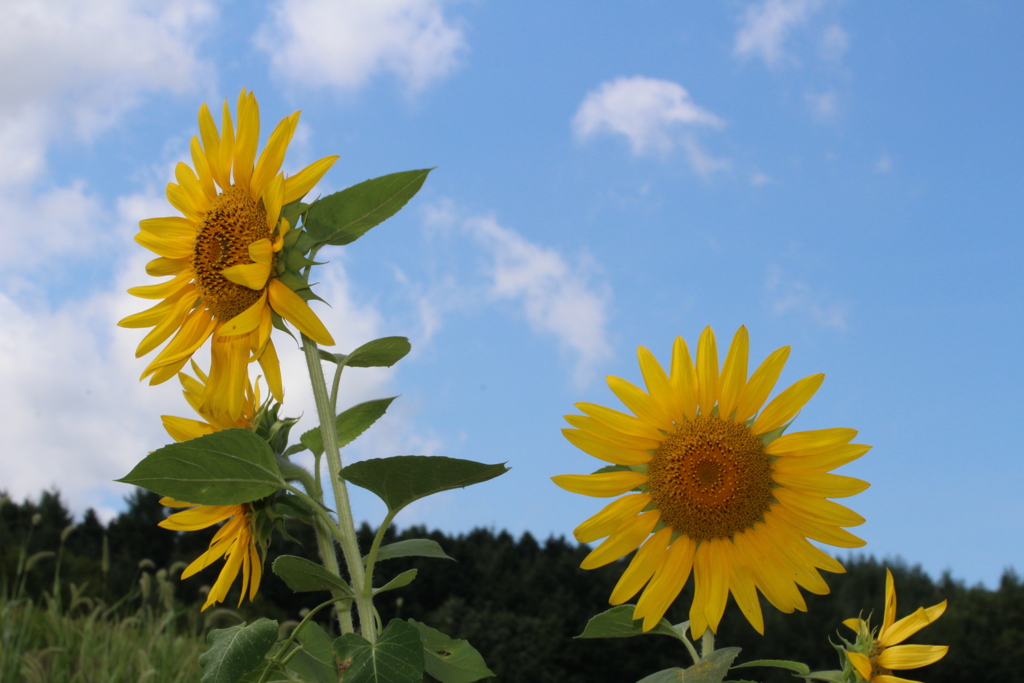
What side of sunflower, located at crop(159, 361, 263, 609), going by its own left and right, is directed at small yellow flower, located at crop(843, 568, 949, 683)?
back

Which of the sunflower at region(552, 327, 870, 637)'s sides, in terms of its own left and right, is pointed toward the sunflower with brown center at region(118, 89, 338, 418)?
right

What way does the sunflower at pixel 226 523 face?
to the viewer's left

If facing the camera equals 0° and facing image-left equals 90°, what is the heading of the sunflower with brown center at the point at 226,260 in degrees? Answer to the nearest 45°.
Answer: approximately 45°

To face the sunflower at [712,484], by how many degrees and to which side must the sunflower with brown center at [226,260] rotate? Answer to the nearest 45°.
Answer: approximately 135° to its left

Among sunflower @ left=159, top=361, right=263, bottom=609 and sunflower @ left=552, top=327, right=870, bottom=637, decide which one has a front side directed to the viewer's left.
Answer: sunflower @ left=159, top=361, right=263, bottom=609

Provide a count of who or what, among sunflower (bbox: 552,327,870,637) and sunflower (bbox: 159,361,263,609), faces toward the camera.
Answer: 1

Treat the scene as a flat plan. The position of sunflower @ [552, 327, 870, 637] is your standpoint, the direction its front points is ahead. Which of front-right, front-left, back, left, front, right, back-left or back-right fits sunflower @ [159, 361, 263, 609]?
right

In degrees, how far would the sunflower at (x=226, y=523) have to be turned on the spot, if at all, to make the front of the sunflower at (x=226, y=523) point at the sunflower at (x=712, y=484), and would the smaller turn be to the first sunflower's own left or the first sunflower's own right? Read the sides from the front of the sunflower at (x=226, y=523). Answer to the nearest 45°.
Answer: approximately 135° to the first sunflower's own left
